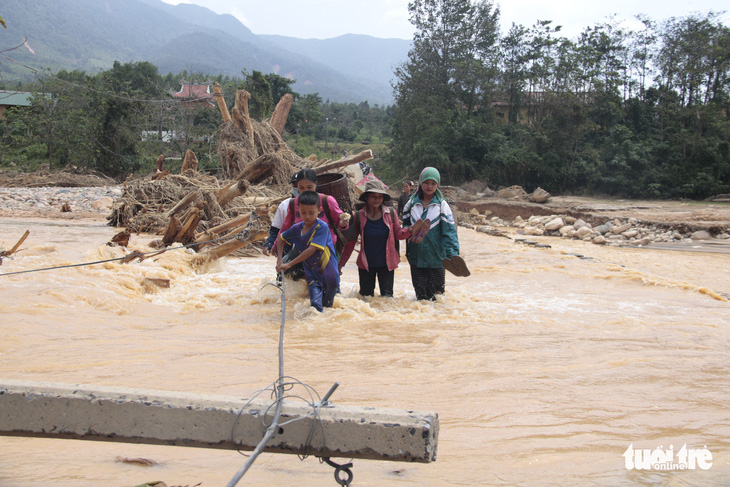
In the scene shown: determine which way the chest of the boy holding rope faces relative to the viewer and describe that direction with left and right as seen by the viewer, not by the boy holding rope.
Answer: facing the viewer and to the left of the viewer

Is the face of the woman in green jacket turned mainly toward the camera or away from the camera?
toward the camera

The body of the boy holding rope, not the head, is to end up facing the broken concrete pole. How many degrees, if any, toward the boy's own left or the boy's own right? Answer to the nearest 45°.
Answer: approximately 45° to the boy's own left

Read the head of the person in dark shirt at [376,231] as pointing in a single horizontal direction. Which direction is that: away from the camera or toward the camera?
toward the camera

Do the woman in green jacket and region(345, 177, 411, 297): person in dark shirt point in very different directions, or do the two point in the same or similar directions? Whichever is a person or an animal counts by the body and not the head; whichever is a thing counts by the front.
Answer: same or similar directions

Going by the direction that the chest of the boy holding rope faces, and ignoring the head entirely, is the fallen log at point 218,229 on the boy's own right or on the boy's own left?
on the boy's own right

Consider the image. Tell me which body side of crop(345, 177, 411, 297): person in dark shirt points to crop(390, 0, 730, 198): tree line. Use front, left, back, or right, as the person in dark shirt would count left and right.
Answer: back

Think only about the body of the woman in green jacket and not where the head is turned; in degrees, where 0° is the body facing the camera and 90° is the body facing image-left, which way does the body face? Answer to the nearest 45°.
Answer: approximately 0°

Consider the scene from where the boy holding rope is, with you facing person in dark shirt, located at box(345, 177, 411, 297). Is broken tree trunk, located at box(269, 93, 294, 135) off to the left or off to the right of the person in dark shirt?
left

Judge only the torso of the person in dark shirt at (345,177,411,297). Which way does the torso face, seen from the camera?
toward the camera

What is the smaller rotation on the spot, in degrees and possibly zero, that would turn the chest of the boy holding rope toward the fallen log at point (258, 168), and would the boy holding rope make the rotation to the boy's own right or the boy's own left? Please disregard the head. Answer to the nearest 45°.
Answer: approximately 135° to the boy's own right

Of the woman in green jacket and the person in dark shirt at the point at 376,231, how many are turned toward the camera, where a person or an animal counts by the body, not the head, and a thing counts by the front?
2

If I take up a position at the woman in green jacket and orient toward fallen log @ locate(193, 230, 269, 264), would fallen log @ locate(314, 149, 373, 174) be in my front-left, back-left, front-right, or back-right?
front-right
